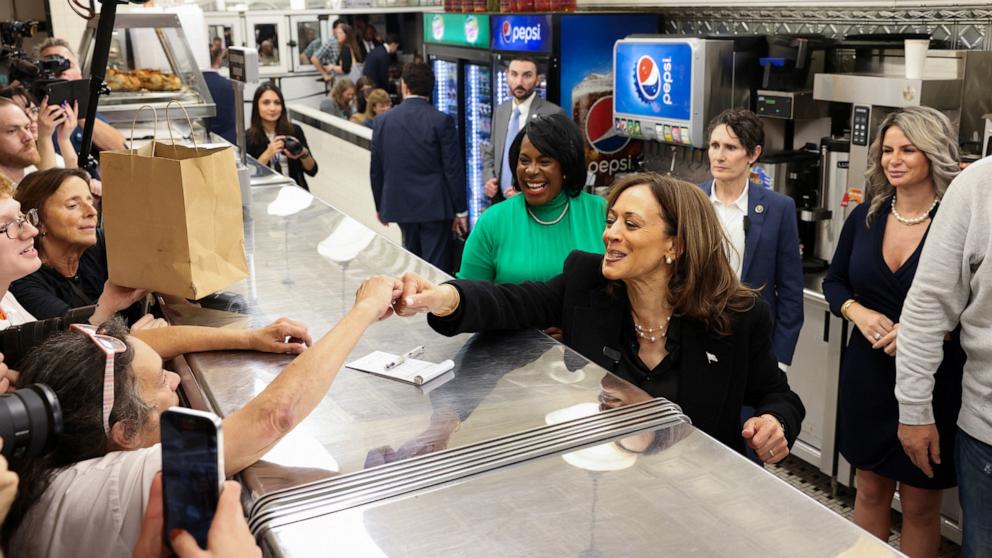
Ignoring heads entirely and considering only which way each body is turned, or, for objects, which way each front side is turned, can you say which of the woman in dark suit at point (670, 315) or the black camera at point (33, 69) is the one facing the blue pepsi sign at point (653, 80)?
the black camera

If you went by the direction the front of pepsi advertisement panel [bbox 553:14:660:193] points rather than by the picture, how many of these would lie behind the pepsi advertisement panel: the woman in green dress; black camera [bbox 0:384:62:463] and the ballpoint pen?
0

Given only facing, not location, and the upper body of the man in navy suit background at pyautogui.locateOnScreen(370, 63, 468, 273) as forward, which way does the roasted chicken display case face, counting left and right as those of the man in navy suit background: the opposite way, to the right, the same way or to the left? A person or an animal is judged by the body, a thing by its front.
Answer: the opposite way

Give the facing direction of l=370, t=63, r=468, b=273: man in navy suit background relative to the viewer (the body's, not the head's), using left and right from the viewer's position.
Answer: facing away from the viewer

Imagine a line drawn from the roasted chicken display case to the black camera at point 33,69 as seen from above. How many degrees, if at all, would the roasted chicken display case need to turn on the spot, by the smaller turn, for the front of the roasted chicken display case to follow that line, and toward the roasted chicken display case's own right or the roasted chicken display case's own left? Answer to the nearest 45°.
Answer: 0° — it already faces it

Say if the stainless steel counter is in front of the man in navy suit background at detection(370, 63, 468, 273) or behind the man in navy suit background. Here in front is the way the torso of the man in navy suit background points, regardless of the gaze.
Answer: behind

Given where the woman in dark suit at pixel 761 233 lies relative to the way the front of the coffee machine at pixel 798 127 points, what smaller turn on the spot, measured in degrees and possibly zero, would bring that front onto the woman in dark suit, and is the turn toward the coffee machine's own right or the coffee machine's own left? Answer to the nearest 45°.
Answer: approximately 45° to the coffee machine's own left

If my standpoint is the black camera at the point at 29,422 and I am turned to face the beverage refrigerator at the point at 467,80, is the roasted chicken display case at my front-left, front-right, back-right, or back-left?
front-left

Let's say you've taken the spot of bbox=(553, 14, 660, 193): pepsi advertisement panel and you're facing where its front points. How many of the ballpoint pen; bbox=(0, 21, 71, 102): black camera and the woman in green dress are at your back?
0

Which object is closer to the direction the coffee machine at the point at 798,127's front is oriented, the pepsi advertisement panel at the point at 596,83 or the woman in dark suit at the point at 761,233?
the woman in dark suit

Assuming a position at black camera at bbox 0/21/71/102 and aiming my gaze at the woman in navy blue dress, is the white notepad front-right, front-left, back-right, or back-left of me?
front-right

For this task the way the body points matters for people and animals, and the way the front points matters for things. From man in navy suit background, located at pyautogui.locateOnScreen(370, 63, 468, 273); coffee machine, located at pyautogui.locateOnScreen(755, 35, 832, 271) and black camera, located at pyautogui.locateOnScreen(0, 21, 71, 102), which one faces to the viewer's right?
the black camera

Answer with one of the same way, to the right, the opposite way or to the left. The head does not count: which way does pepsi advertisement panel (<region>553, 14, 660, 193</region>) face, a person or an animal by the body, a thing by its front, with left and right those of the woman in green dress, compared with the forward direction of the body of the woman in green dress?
the same way

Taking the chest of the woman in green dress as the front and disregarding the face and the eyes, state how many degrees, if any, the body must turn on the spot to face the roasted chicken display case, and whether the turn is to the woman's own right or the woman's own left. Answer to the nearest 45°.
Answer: approximately 135° to the woman's own right

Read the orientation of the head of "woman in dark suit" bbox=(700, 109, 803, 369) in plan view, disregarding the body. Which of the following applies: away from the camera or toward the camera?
toward the camera

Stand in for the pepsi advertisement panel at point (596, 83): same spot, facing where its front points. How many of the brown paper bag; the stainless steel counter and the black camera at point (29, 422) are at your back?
0

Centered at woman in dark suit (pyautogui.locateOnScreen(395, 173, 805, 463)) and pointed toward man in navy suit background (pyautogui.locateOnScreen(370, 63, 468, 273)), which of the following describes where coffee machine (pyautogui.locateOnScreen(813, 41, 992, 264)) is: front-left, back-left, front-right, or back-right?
front-right

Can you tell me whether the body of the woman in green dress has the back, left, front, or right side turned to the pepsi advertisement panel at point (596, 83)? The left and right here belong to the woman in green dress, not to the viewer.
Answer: back

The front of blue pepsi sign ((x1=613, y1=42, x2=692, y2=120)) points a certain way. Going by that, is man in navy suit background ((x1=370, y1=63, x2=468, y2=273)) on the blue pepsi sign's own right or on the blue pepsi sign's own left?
on the blue pepsi sign's own right

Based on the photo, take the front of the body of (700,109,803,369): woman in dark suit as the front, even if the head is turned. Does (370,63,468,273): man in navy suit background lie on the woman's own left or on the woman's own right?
on the woman's own right

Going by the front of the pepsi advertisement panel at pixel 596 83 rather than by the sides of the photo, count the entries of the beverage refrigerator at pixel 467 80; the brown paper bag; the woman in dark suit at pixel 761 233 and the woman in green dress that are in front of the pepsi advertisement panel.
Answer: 3
